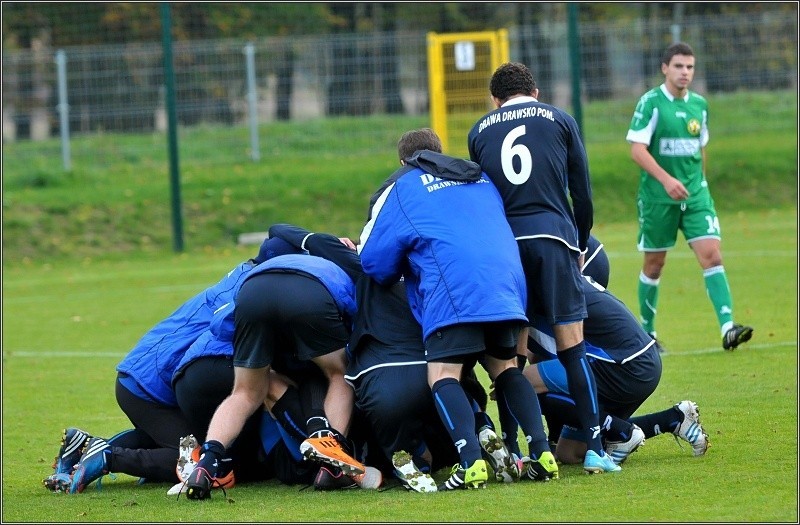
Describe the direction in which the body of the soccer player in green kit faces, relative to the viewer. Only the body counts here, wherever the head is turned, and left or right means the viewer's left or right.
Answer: facing the viewer and to the right of the viewer

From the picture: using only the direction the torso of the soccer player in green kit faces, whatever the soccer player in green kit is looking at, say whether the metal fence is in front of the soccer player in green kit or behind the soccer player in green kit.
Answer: behind

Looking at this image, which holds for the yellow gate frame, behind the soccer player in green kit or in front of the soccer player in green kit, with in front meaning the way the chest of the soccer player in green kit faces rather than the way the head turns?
behind
